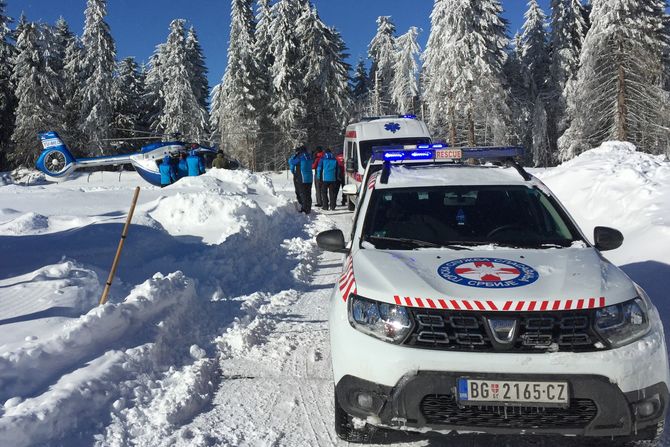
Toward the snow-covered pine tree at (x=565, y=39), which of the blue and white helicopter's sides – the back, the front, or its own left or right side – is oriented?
front

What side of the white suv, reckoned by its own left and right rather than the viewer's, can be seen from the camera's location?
front

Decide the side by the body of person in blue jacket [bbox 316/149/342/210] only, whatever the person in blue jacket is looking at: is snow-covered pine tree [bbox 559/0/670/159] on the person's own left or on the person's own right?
on the person's own right

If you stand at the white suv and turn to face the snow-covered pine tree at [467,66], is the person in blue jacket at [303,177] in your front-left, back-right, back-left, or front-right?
front-left

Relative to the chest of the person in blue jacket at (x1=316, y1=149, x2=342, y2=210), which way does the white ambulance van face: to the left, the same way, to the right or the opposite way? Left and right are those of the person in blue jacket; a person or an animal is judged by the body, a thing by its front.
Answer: the opposite way

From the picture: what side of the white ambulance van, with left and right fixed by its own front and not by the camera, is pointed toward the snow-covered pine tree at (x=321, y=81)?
back

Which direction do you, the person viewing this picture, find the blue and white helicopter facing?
facing to the right of the viewer

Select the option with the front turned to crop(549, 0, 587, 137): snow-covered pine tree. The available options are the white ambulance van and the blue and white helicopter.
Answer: the blue and white helicopter

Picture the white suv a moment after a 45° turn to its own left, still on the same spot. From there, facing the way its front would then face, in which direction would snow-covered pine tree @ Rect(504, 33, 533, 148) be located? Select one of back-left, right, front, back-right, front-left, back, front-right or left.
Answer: back-left

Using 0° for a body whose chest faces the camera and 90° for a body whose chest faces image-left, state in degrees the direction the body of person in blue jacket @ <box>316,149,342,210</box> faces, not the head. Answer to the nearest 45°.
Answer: approximately 180°

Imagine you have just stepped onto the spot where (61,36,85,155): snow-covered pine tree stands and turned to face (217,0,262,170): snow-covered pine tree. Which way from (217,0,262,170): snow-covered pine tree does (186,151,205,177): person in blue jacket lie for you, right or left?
right

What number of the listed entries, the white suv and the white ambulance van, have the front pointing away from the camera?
0

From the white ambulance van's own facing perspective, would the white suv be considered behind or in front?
in front

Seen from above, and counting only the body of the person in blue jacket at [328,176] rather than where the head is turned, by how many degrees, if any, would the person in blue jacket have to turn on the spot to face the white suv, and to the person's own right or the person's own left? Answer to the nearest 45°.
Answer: approximately 180°

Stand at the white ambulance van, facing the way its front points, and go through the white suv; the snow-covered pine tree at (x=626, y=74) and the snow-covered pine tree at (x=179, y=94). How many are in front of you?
1

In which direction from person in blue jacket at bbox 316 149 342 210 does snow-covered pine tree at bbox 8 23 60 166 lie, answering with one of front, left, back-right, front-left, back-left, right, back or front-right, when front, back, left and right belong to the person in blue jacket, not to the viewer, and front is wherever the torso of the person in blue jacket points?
front-left

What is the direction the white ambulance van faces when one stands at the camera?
facing the viewer

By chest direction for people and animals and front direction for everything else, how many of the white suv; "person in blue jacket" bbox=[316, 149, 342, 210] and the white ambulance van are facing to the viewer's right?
0

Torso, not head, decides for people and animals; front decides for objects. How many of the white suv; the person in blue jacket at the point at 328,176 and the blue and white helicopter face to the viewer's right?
1

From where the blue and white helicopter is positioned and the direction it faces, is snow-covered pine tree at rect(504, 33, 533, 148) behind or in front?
in front
